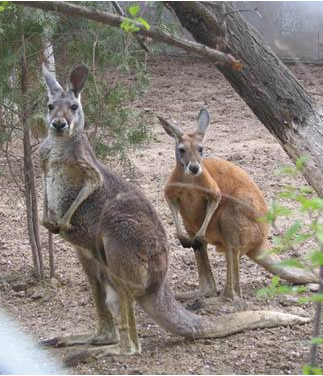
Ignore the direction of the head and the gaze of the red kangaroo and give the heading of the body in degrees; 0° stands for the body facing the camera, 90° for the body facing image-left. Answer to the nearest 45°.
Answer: approximately 45°

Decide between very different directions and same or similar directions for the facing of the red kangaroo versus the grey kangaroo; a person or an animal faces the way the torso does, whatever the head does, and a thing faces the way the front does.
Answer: same or similar directions

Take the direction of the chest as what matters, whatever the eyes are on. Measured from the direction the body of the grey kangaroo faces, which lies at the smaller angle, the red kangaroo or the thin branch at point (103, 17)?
the thin branch

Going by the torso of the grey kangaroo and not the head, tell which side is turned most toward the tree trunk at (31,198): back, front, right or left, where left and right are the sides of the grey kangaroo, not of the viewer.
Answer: right

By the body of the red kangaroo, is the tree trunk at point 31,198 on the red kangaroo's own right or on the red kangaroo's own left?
on the red kangaroo's own right

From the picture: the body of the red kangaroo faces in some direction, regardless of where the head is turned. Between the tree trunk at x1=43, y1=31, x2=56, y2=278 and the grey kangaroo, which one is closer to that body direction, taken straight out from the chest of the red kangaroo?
the grey kangaroo

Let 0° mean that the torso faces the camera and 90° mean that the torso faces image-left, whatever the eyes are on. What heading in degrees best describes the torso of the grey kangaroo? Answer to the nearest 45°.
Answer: approximately 45°

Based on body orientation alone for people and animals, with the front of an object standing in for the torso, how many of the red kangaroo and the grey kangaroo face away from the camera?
0

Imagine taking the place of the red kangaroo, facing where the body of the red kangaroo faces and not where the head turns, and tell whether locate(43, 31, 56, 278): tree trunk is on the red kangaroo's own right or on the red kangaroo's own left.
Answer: on the red kangaroo's own right

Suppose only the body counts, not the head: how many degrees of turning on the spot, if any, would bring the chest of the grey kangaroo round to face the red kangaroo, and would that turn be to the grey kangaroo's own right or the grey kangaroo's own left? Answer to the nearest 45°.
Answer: approximately 180°
